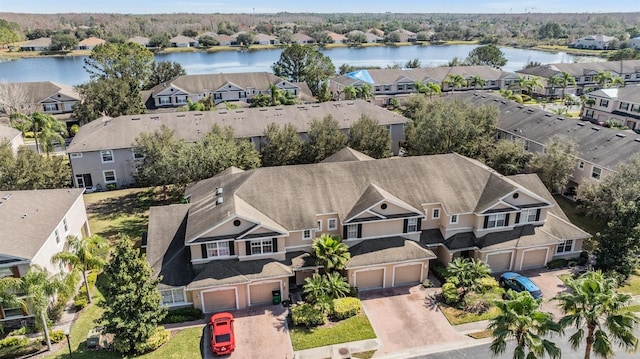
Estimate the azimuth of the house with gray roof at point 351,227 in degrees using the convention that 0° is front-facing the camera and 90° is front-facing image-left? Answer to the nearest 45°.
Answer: approximately 0°

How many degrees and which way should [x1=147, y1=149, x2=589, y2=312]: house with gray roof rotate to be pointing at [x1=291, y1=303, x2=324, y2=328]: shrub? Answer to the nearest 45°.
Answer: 0° — it already faces it

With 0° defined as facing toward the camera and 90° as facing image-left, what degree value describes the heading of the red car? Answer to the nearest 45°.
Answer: approximately 180°

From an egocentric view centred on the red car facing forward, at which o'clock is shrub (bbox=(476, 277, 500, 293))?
The shrub is roughly at 3 o'clock from the red car.

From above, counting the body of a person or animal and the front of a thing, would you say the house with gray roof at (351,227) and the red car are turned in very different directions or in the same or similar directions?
very different directions

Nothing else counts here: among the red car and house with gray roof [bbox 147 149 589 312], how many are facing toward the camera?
1

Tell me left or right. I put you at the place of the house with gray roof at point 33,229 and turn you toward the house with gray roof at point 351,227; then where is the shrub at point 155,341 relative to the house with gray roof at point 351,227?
right

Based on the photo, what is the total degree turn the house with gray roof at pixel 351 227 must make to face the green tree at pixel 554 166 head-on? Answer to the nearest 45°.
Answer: approximately 135° to its left
